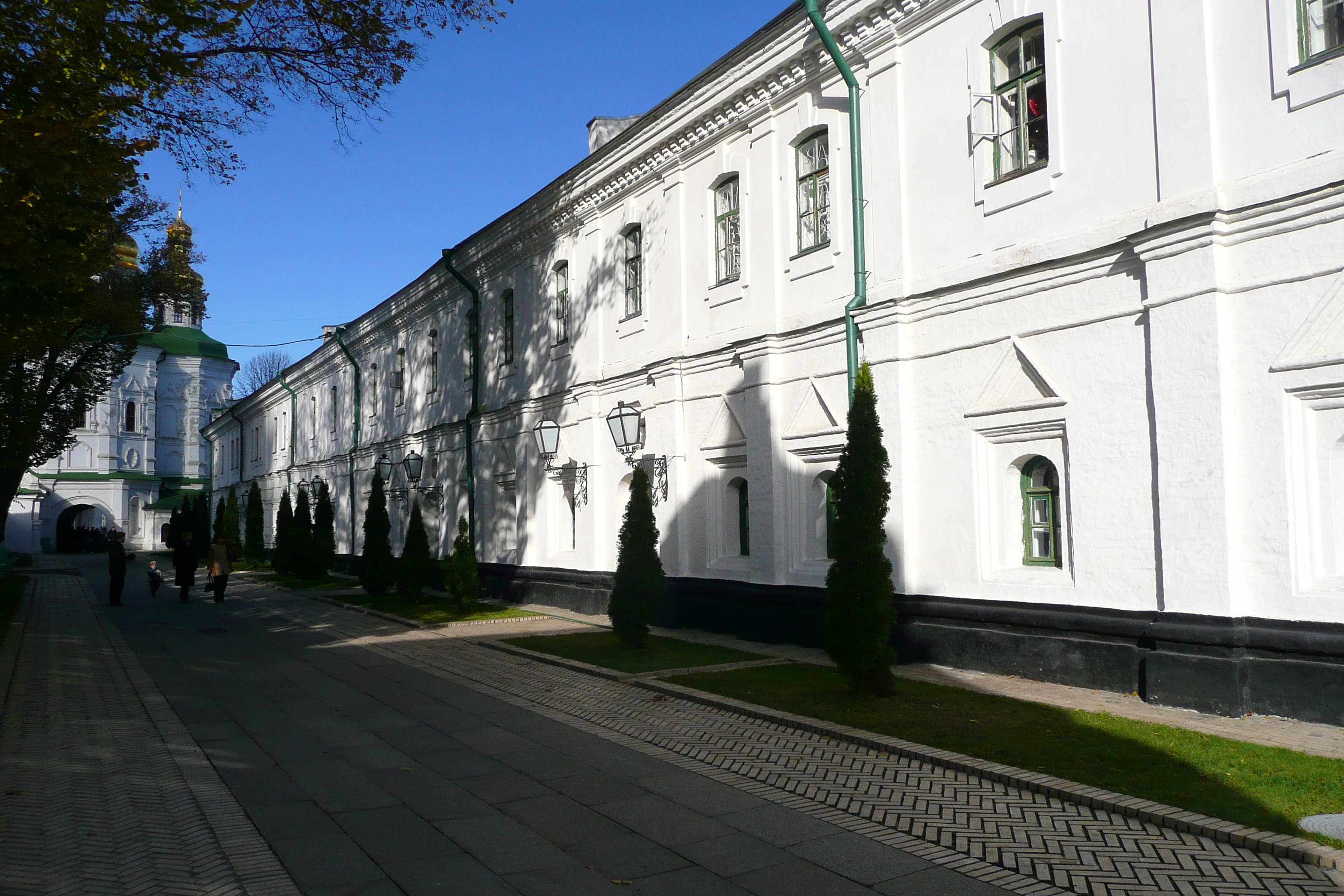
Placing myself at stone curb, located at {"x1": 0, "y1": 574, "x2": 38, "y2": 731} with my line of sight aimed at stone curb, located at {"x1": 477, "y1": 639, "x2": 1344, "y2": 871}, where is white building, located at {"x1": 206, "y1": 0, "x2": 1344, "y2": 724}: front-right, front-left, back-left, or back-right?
front-left

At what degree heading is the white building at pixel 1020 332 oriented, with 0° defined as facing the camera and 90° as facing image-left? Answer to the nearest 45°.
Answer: approximately 45°

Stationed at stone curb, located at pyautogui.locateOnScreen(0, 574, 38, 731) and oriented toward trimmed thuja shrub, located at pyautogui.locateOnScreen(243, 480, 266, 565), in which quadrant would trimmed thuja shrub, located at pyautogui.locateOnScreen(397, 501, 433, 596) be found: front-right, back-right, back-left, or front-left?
front-right

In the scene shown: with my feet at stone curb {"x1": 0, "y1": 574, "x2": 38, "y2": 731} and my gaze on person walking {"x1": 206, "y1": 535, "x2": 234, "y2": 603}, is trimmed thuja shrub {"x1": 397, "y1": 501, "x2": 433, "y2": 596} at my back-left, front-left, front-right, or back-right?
front-right

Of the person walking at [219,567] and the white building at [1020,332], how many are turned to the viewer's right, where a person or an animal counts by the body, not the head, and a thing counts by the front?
0

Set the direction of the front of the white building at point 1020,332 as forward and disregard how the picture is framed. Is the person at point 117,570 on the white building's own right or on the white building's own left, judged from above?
on the white building's own right

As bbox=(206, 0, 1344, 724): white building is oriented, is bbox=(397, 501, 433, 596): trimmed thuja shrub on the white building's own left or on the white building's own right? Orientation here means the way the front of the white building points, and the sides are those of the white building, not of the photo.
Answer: on the white building's own right

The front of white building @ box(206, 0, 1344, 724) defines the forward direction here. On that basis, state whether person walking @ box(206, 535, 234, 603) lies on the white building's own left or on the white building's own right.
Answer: on the white building's own right

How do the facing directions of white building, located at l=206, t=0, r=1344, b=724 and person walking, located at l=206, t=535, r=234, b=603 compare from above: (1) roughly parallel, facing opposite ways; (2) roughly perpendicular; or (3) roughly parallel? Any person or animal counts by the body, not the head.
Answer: roughly perpendicular

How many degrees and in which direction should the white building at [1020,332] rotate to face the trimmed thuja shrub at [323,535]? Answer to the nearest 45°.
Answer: approximately 90° to its right
